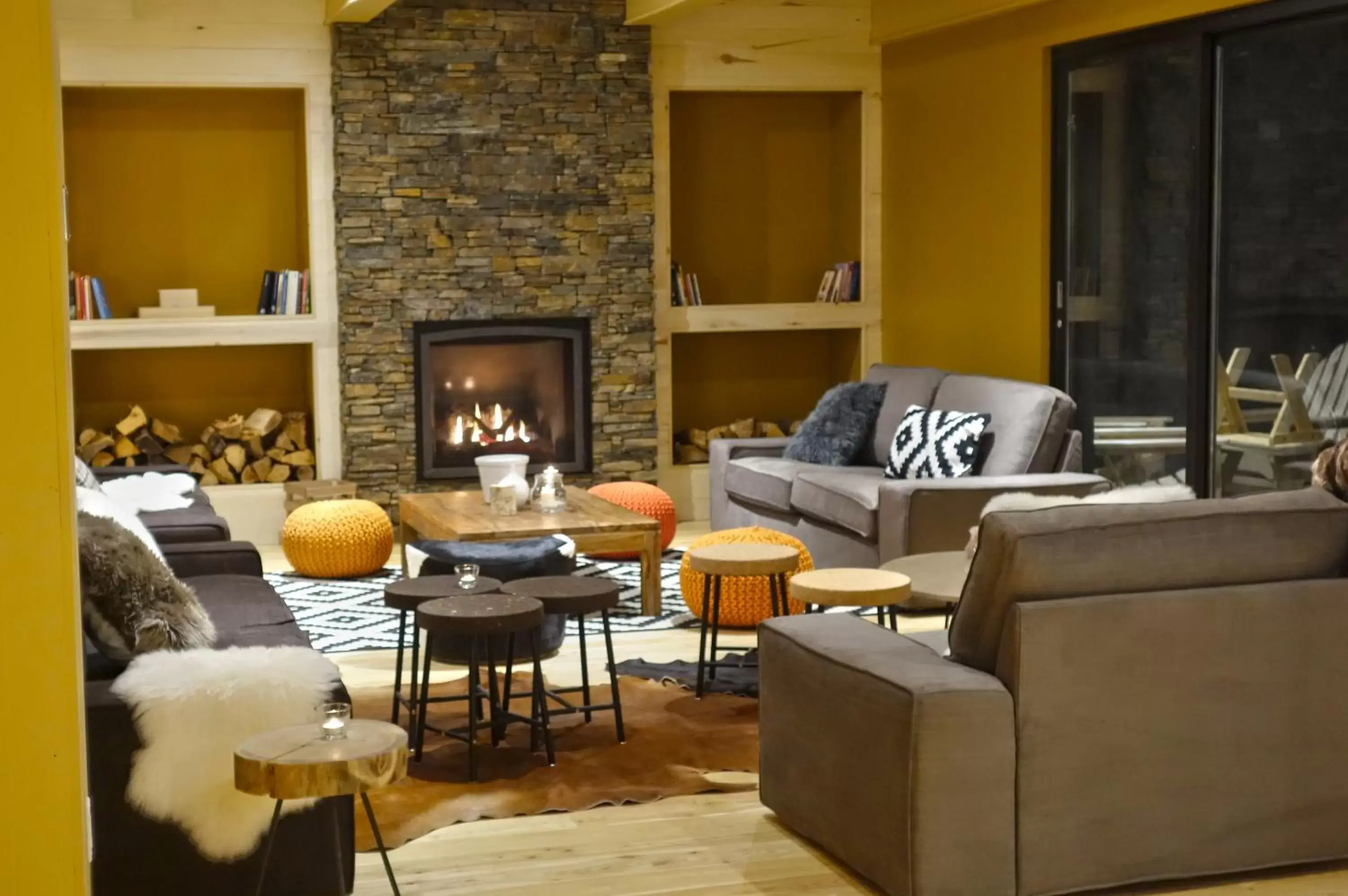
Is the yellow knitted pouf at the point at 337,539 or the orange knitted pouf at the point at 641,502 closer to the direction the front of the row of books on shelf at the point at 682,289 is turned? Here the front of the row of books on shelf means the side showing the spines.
the orange knitted pouf

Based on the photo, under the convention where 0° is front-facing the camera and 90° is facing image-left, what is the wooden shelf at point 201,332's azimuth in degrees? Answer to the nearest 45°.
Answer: approximately 0°

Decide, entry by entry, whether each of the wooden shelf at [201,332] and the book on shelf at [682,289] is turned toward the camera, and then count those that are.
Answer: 2

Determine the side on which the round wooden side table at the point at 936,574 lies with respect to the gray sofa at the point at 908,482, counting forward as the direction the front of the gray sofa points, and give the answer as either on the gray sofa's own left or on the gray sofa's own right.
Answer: on the gray sofa's own left

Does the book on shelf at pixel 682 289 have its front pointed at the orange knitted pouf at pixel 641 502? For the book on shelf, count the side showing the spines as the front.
yes

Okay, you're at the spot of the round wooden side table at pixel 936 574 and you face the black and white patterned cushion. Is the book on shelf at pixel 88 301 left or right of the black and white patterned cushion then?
left

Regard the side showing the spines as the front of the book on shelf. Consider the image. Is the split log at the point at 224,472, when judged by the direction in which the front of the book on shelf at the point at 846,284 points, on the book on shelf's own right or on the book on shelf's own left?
on the book on shelf's own right

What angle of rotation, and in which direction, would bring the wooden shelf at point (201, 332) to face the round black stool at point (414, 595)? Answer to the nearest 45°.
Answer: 0° — it already faces it

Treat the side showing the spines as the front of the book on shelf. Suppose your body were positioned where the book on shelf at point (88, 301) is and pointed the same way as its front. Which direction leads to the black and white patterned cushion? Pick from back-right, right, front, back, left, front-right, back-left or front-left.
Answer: front-left

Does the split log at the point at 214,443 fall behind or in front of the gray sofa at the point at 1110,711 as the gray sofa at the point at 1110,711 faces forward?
in front

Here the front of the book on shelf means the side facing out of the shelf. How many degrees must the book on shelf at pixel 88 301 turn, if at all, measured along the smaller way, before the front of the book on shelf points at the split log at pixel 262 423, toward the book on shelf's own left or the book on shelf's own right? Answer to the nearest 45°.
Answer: approximately 90° to the book on shelf's own left
